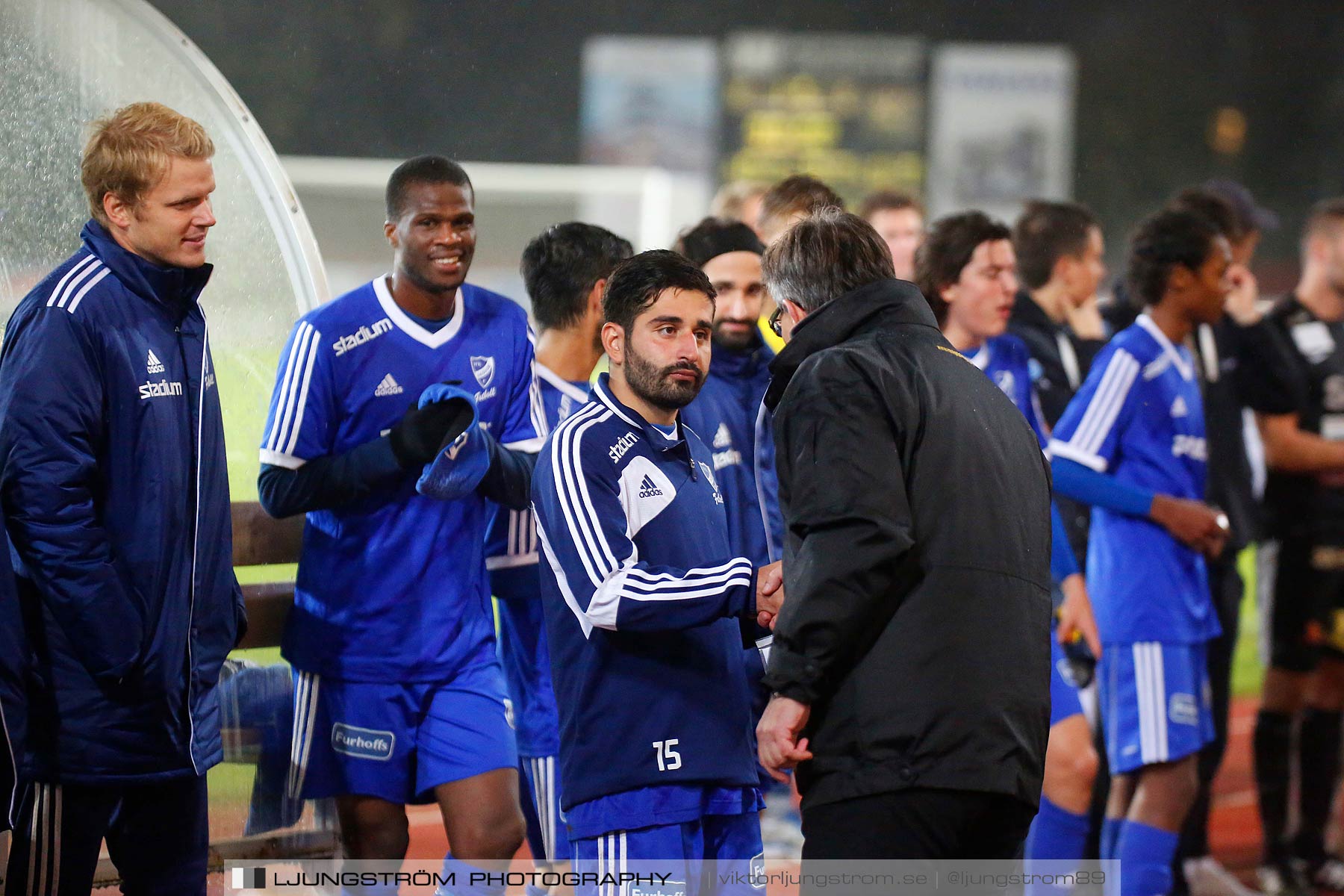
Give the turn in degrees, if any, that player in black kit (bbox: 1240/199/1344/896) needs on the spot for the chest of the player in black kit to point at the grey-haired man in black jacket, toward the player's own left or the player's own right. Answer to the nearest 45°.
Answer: approximately 45° to the player's own right

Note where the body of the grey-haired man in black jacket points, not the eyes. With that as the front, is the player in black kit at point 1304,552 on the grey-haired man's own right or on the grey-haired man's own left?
on the grey-haired man's own right

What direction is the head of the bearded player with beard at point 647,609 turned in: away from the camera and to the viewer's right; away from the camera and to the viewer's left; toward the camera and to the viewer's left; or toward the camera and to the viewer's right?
toward the camera and to the viewer's right

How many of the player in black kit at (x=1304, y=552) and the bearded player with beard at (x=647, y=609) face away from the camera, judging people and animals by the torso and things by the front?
0

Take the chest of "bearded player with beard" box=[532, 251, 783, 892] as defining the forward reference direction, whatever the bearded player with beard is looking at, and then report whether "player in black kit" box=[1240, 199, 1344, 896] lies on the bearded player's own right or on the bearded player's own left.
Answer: on the bearded player's own left

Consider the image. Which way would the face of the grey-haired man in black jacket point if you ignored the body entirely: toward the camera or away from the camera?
away from the camera
